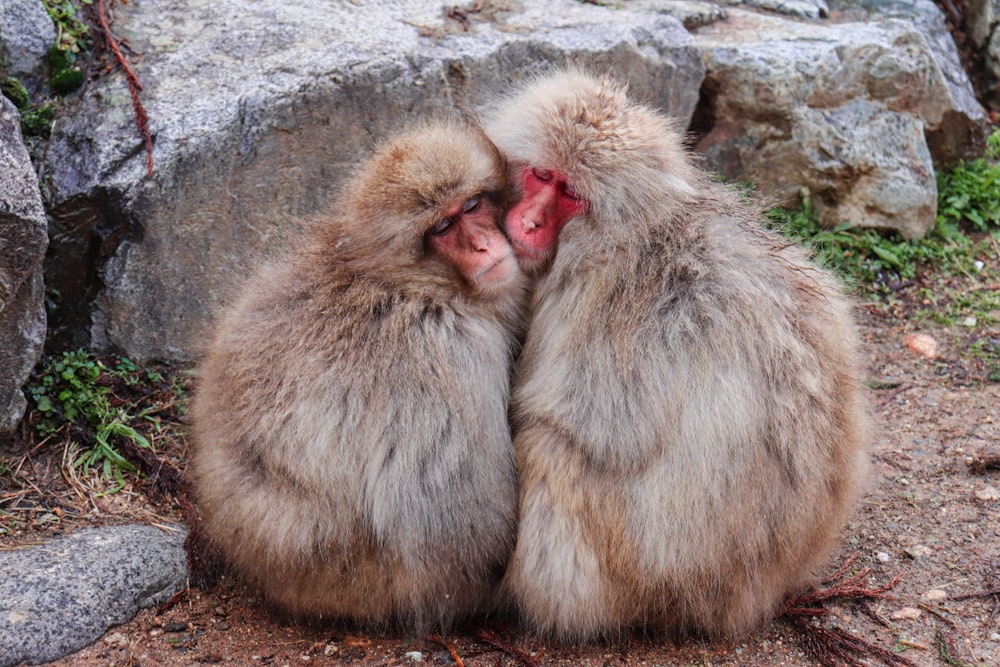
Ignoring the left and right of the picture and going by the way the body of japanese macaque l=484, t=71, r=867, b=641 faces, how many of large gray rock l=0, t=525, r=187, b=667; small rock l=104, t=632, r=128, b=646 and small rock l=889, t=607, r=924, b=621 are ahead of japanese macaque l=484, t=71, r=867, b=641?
2

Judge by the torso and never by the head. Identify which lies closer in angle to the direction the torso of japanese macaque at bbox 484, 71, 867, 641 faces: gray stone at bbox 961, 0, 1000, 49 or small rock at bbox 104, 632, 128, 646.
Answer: the small rock

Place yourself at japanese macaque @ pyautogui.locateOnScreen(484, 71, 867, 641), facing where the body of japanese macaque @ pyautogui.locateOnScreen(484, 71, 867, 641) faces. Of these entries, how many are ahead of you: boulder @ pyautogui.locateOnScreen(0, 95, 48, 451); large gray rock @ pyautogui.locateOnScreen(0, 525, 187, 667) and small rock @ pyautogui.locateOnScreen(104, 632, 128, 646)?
3

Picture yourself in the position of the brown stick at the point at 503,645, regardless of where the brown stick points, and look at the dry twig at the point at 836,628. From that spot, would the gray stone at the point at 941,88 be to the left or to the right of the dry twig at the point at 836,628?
left

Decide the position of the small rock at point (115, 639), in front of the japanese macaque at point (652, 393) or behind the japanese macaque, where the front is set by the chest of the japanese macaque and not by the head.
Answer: in front

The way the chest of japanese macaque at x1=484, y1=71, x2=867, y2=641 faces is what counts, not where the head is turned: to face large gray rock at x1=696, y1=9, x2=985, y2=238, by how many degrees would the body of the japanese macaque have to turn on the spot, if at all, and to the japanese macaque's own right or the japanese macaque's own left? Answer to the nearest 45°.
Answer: approximately 90° to the japanese macaque's own right

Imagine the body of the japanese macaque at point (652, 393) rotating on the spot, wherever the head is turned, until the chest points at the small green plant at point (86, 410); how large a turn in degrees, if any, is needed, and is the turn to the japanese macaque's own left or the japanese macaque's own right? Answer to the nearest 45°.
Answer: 0° — it already faces it

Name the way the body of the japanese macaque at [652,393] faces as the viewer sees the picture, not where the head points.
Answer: to the viewer's left
